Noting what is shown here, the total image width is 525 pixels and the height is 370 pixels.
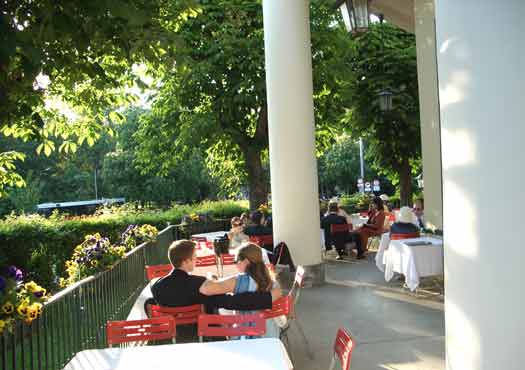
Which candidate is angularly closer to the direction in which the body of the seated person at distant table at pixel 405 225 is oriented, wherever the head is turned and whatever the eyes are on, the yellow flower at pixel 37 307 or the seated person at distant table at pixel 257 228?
the seated person at distant table

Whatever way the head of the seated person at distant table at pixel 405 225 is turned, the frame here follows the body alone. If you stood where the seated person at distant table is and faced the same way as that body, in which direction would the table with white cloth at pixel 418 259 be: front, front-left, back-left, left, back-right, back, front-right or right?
back

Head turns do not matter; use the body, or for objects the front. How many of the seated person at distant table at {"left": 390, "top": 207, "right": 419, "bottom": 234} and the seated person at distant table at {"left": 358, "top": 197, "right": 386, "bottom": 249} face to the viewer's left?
1

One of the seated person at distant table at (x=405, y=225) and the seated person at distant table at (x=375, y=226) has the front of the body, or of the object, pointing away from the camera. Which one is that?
the seated person at distant table at (x=405, y=225)

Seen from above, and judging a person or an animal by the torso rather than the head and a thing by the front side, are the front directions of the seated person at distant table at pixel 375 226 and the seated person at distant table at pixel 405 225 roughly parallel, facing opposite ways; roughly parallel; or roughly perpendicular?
roughly perpendicular

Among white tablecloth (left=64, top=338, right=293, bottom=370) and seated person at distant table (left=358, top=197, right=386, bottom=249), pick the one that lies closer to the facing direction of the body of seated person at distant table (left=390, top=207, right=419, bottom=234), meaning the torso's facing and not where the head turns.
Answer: the seated person at distant table

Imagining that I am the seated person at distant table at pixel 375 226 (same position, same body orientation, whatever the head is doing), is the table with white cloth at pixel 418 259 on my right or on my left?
on my left

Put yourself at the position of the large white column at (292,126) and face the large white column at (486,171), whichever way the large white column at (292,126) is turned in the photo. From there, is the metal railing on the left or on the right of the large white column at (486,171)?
right

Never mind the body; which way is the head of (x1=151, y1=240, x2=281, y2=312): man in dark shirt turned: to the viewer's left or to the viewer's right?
to the viewer's right

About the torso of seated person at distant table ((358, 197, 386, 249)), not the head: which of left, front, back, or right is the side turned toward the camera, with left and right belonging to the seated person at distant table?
left
